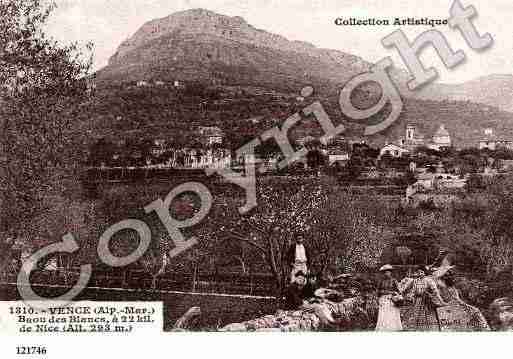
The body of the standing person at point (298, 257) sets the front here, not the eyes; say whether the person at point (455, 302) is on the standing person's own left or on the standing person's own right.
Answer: on the standing person's own left

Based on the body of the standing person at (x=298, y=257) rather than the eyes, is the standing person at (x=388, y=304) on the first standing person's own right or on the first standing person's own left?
on the first standing person's own left

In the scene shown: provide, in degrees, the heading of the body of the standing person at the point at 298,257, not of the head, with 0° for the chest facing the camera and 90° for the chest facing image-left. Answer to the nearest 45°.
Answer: approximately 0°
